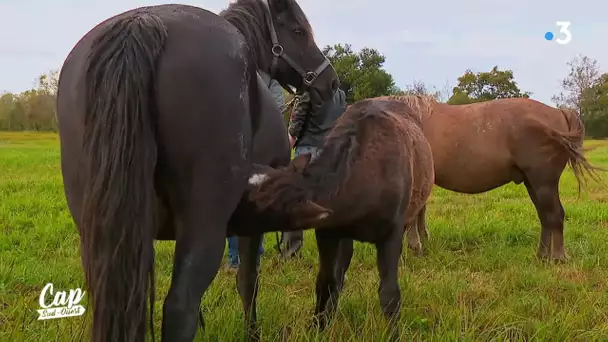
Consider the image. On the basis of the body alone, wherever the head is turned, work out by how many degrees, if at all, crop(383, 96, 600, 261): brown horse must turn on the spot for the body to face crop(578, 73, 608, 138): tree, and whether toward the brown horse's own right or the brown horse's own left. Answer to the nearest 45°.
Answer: approximately 90° to the brown horse's own right

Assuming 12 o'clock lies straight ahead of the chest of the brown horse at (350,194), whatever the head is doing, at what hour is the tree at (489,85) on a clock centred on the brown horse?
The tree is roughly at 5 o'clock from the brown horse.

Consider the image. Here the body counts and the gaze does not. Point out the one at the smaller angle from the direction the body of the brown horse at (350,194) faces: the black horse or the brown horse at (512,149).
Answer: the black horse

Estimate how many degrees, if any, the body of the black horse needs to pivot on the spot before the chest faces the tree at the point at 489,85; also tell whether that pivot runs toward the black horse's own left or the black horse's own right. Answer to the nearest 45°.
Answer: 0° — it already faces it

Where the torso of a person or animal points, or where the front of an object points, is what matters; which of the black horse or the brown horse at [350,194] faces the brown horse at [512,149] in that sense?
the black horse

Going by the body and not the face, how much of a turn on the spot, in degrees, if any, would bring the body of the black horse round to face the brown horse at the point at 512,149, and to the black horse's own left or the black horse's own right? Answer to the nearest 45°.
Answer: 0° — it already faces it

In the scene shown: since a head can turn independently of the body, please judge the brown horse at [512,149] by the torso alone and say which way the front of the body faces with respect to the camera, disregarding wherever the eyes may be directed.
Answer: to the viewer's left

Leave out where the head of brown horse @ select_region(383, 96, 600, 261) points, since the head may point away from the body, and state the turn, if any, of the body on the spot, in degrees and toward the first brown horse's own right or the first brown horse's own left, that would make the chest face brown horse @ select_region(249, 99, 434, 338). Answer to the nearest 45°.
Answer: approximately 90° to the first brown horse's own left

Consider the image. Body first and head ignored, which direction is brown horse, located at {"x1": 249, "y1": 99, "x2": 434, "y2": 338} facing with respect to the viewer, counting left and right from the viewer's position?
facing the viewer and to the left of the viewer

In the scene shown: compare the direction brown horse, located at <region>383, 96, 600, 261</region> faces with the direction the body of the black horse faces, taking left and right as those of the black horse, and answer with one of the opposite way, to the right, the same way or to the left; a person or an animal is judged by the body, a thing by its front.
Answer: to the left

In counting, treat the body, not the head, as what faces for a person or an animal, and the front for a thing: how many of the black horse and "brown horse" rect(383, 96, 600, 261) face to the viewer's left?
1

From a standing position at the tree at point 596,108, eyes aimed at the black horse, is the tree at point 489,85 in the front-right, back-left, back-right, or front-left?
front-right

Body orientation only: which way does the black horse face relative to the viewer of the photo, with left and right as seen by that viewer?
facing away from the viewer and to the right of the viewer
